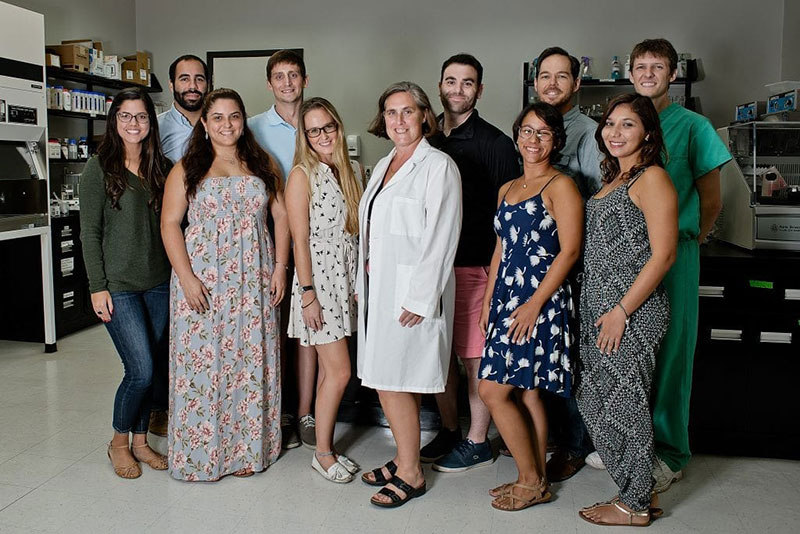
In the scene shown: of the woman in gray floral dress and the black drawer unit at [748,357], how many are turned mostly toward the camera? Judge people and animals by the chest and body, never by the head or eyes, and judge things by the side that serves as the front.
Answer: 2

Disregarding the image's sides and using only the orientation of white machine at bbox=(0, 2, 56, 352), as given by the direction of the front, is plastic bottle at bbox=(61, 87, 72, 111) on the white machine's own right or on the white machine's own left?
on the white machine's own left

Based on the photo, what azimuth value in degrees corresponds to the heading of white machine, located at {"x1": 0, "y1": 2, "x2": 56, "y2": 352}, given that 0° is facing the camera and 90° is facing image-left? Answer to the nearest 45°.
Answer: approximately 315°

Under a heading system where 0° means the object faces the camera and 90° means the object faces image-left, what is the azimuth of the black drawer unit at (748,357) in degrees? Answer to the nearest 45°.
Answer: approximately 0°

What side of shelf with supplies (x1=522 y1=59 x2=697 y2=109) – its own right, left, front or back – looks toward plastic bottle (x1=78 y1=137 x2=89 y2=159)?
right

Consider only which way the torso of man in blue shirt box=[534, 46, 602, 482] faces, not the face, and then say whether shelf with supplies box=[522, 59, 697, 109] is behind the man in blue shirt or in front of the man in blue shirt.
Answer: behind

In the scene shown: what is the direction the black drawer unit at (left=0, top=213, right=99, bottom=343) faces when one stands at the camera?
facing the viewer and to the right of the viewer

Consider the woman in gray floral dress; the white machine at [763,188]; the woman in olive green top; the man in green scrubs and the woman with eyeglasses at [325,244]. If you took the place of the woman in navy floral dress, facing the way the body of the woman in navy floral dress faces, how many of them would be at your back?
2

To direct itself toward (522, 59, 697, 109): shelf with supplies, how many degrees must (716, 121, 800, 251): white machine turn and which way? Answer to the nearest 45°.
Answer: approximately 135° to its right

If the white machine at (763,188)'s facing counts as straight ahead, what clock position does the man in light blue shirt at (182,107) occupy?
The man in light blue shirt is roughly at 2 o'clock from the white machine.

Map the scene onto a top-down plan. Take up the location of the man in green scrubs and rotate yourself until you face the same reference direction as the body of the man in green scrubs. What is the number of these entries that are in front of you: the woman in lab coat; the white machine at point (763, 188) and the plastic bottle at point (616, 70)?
1

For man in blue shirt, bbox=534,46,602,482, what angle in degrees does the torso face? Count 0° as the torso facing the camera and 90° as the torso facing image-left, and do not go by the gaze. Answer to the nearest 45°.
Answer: approximately 45°

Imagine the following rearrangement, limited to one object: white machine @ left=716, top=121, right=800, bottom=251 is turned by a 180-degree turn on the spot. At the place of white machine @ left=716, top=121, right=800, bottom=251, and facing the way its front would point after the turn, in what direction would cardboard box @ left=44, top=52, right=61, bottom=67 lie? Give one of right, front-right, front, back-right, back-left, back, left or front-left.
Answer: left
